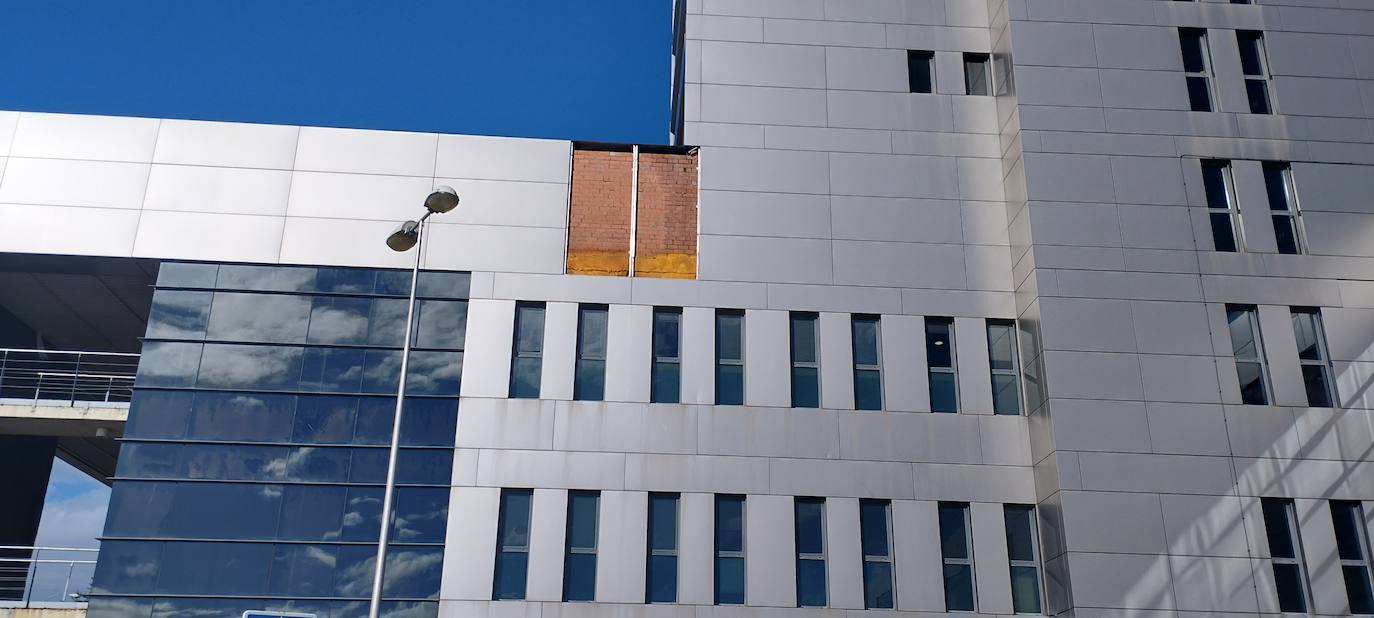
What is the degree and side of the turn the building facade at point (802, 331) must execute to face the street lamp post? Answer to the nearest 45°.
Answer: approximately 45° to its right

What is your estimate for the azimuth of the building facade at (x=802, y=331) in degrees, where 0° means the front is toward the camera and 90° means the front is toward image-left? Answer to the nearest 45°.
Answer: approximately 0°
